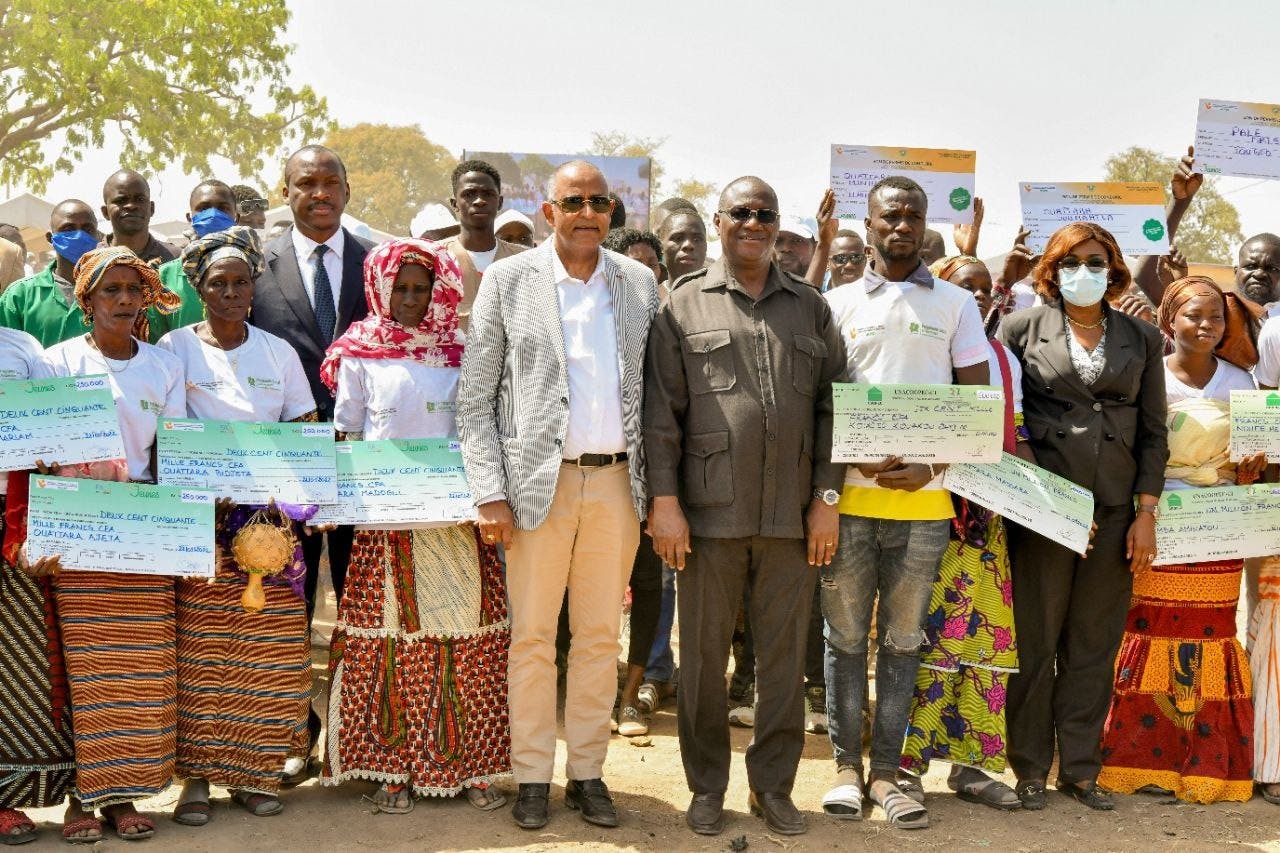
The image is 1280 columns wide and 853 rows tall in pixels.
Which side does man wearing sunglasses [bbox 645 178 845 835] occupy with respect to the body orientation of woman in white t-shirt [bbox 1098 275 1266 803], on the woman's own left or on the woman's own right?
on the woman's own right

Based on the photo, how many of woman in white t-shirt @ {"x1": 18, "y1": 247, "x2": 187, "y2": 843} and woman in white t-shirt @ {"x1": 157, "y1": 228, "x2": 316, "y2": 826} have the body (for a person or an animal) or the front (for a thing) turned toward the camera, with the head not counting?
2

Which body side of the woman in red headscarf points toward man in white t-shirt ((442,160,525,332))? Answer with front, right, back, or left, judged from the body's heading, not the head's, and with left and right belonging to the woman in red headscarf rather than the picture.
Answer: back

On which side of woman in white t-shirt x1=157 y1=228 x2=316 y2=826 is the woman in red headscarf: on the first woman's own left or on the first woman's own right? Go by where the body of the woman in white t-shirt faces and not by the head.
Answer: on the first woman's own left

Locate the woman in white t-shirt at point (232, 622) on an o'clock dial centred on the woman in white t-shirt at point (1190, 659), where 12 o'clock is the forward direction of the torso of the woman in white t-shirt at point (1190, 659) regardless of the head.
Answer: the woman in white t-shirt at point (232, 622) is roughly at 2 o'clock from the woman in white t-shirt at point (1190, 659).

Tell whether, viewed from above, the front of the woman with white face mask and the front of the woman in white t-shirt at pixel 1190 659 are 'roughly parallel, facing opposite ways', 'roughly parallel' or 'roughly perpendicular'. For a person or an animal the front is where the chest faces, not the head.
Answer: roughly parallel

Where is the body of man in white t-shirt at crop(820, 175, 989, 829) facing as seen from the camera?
toward the camera

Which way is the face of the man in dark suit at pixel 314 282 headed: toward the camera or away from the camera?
toward the camera

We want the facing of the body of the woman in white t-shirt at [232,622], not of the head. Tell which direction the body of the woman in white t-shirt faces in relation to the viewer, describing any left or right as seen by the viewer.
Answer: facing the viewer

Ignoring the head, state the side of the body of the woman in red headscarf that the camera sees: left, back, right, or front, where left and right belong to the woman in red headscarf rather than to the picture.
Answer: front

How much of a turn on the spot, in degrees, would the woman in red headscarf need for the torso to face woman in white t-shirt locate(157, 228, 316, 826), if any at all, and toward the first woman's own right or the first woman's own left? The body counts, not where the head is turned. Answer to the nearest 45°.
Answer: approximately 90° to the first woman's own right

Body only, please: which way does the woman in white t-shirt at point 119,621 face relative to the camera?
toward the camera

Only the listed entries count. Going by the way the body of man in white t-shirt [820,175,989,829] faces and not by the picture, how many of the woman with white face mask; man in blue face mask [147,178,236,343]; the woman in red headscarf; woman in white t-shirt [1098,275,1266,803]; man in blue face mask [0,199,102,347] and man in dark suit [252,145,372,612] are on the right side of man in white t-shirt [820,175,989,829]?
4
